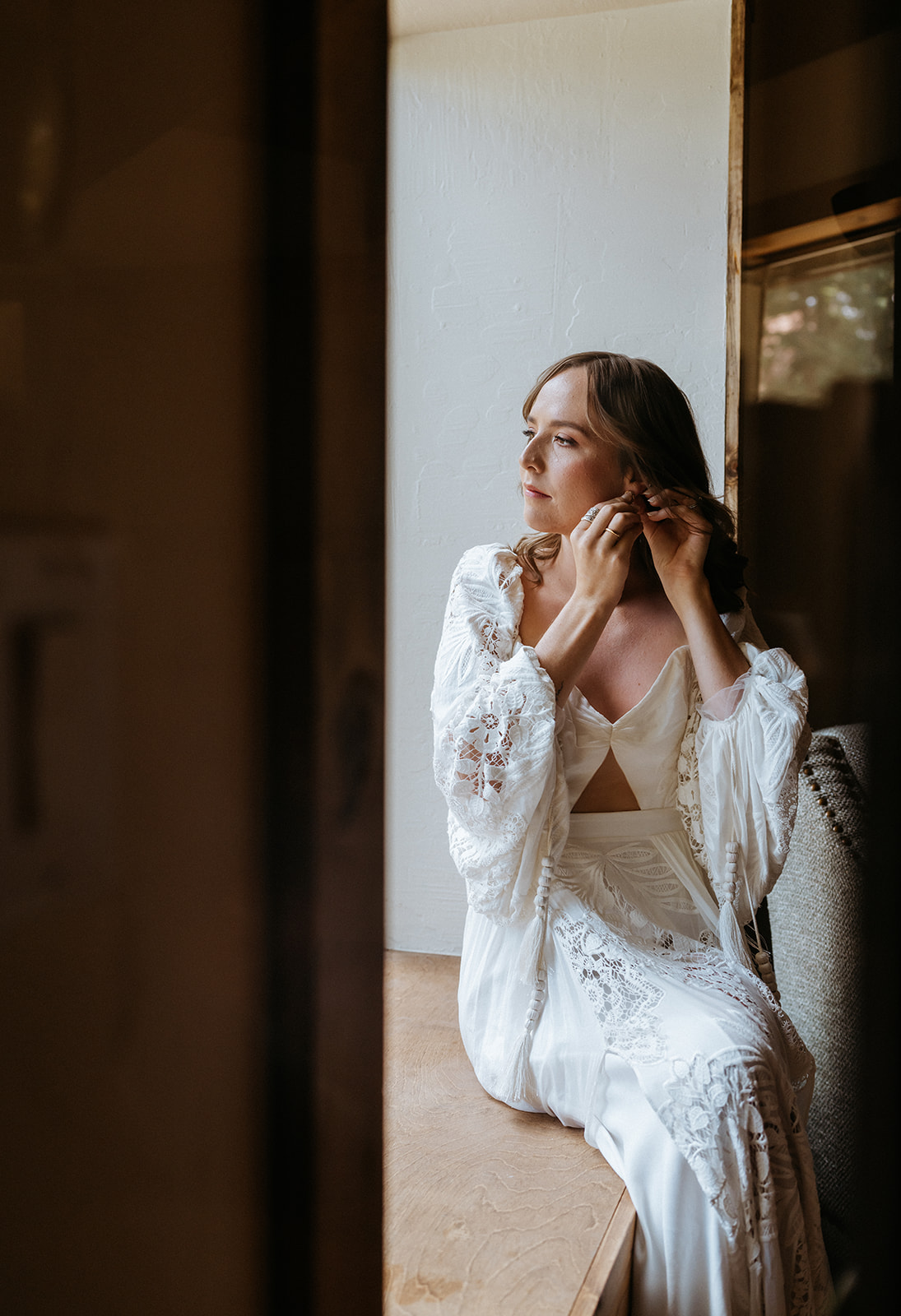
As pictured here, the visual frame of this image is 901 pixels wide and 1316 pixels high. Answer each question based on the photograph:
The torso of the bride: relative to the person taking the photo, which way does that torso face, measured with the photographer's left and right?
facing the viewer

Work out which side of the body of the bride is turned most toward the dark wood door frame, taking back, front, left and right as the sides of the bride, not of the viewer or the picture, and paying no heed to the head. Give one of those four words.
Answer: front

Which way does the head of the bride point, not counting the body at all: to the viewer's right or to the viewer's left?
to the viewer's left
